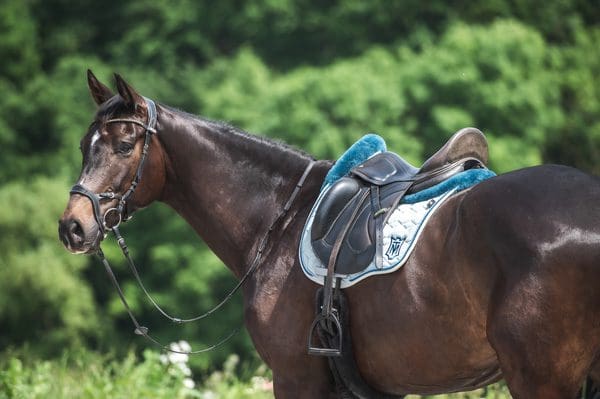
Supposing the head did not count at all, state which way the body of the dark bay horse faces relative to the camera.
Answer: to the viewer's left
